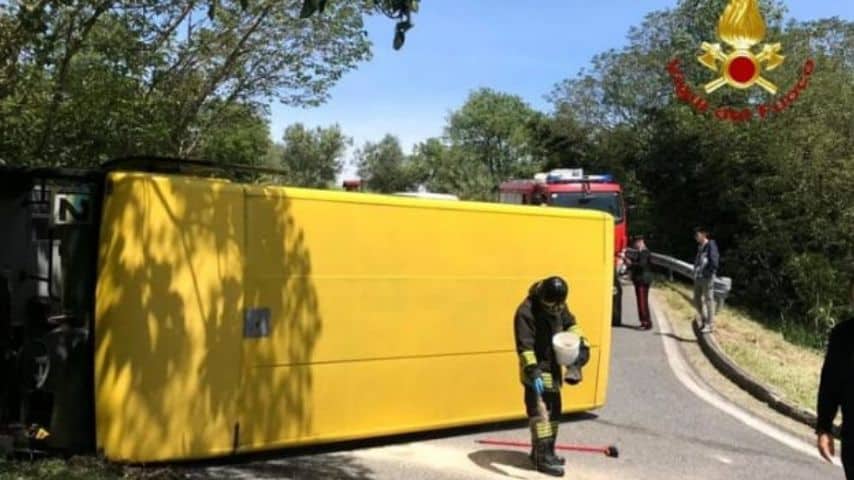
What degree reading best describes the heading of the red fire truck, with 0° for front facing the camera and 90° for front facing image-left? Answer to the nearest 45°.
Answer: approximately 315°

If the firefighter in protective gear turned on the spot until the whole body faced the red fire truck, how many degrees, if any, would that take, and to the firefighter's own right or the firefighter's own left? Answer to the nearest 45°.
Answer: approximately 135° to the firefighter's own left

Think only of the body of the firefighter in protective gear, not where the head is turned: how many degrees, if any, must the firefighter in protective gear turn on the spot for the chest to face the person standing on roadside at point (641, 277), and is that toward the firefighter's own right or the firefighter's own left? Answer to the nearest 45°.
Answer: approximately 135° to the firefighter's own left

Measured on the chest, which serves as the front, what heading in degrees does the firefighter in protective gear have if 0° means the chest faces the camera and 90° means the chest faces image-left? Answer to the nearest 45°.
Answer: approximately 315°

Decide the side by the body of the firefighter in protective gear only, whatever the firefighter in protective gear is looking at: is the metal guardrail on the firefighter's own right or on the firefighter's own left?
on the firefighter's own left

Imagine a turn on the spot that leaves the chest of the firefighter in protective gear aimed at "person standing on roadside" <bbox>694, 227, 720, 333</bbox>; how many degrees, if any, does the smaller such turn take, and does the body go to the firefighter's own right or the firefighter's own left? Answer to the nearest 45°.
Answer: approximately 135° to the firefighter's own left

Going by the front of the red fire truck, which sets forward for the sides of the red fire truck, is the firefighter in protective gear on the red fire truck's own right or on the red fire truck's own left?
on the red fire truck's own right

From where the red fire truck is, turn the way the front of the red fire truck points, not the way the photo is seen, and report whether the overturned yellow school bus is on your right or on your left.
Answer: on your right

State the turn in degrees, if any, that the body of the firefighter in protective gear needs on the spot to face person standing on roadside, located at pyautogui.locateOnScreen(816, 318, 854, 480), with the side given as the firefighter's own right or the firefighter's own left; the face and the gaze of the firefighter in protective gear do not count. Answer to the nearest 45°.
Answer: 0° — they already face them
